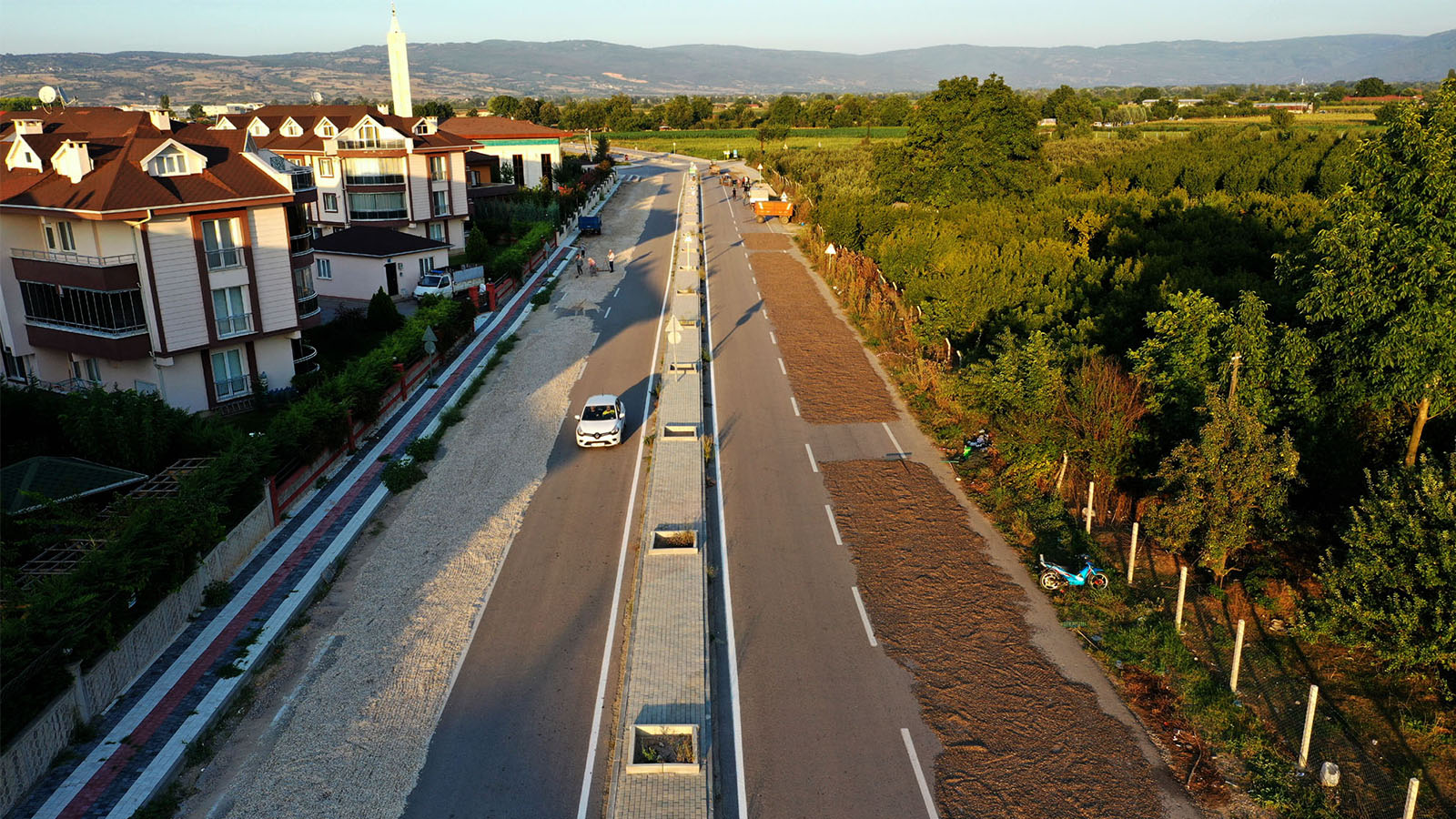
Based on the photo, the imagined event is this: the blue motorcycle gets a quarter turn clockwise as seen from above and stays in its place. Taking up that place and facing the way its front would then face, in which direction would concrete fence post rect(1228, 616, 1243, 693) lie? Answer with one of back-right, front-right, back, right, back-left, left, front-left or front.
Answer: front-left

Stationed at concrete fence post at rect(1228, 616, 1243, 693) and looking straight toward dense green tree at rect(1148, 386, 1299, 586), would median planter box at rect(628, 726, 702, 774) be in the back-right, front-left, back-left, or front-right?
back-left

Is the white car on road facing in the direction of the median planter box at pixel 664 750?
yes

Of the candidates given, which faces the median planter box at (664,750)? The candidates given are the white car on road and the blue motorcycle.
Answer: the white car on road

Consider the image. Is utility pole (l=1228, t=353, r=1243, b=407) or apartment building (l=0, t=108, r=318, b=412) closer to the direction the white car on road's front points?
the utility pole

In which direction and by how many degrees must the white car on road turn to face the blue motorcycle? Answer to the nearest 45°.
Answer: approximately 45° to its left

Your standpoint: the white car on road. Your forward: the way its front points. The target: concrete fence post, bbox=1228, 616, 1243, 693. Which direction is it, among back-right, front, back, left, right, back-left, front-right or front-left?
front-left

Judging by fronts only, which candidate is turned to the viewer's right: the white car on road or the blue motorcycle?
the blue motorcycle

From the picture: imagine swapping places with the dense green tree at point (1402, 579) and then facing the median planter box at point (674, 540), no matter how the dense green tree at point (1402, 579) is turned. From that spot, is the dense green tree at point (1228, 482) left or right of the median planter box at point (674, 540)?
right

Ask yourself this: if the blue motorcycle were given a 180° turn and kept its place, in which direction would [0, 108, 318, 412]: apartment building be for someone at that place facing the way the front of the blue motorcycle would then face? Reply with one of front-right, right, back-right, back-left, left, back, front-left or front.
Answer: front

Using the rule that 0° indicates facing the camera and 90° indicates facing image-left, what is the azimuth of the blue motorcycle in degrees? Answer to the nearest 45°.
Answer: approximately 270°

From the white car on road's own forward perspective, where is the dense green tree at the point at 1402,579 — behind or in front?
in front

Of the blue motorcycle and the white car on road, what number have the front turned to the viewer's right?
1

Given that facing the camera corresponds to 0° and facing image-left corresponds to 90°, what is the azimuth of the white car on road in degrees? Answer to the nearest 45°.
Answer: approximately 0°
